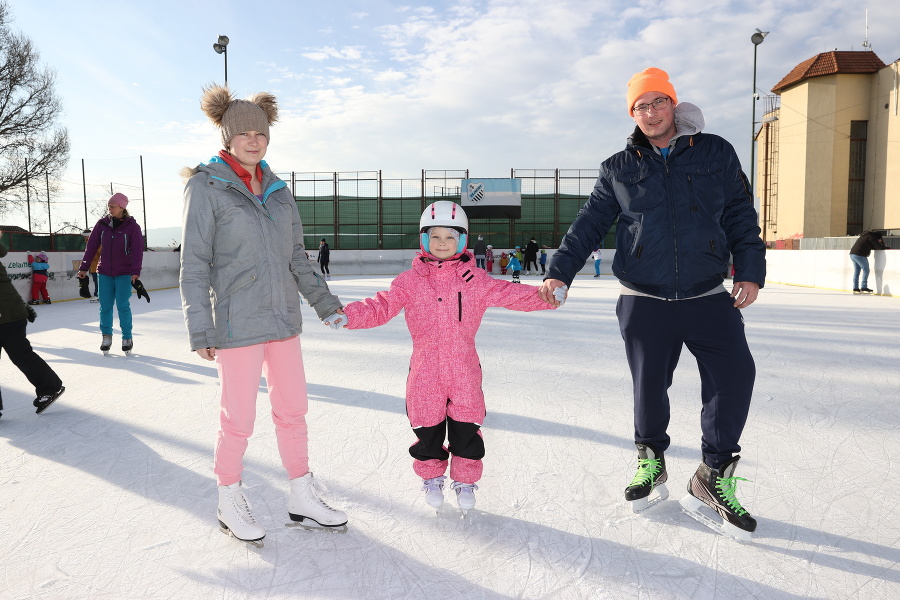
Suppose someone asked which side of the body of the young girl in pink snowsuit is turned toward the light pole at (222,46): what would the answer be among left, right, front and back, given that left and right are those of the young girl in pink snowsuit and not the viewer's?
back

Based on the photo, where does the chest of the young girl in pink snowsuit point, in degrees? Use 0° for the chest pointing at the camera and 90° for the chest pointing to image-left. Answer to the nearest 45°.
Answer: approximately 0°

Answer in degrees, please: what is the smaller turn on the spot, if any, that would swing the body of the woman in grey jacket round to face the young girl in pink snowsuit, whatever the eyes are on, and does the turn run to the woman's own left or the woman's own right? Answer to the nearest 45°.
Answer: approximately 45° to the woman's own left

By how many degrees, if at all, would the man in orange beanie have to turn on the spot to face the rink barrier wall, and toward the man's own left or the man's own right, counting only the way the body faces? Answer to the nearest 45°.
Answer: approximately 180°
